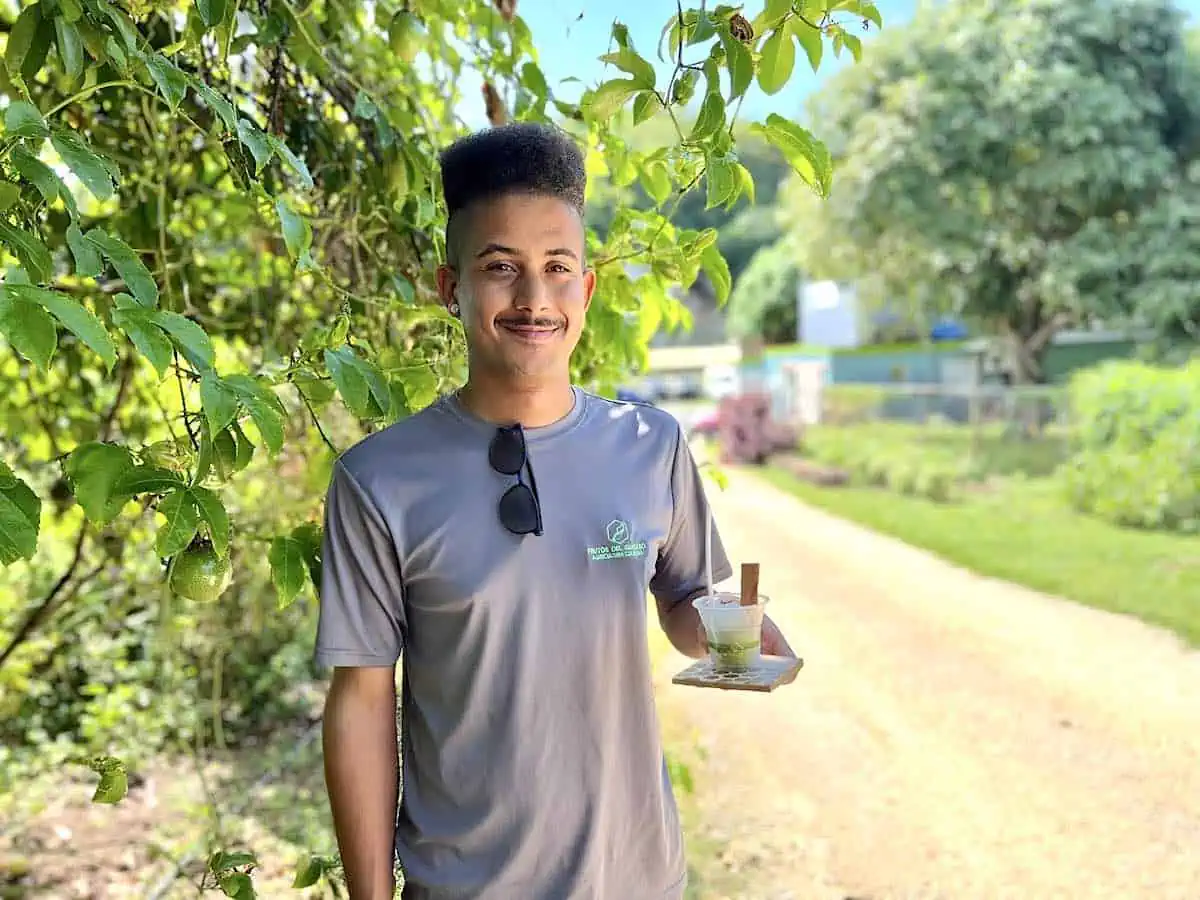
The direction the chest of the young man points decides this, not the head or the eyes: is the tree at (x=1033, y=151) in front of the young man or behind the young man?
behind

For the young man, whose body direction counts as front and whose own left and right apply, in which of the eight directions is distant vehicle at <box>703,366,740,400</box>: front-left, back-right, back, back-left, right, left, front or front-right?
back

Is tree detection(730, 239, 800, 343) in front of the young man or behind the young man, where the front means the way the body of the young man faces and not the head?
behind

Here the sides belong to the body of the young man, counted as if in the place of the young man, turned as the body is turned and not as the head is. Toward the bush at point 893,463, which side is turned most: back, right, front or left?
back

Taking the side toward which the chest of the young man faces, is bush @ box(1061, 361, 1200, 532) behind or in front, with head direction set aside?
behind
